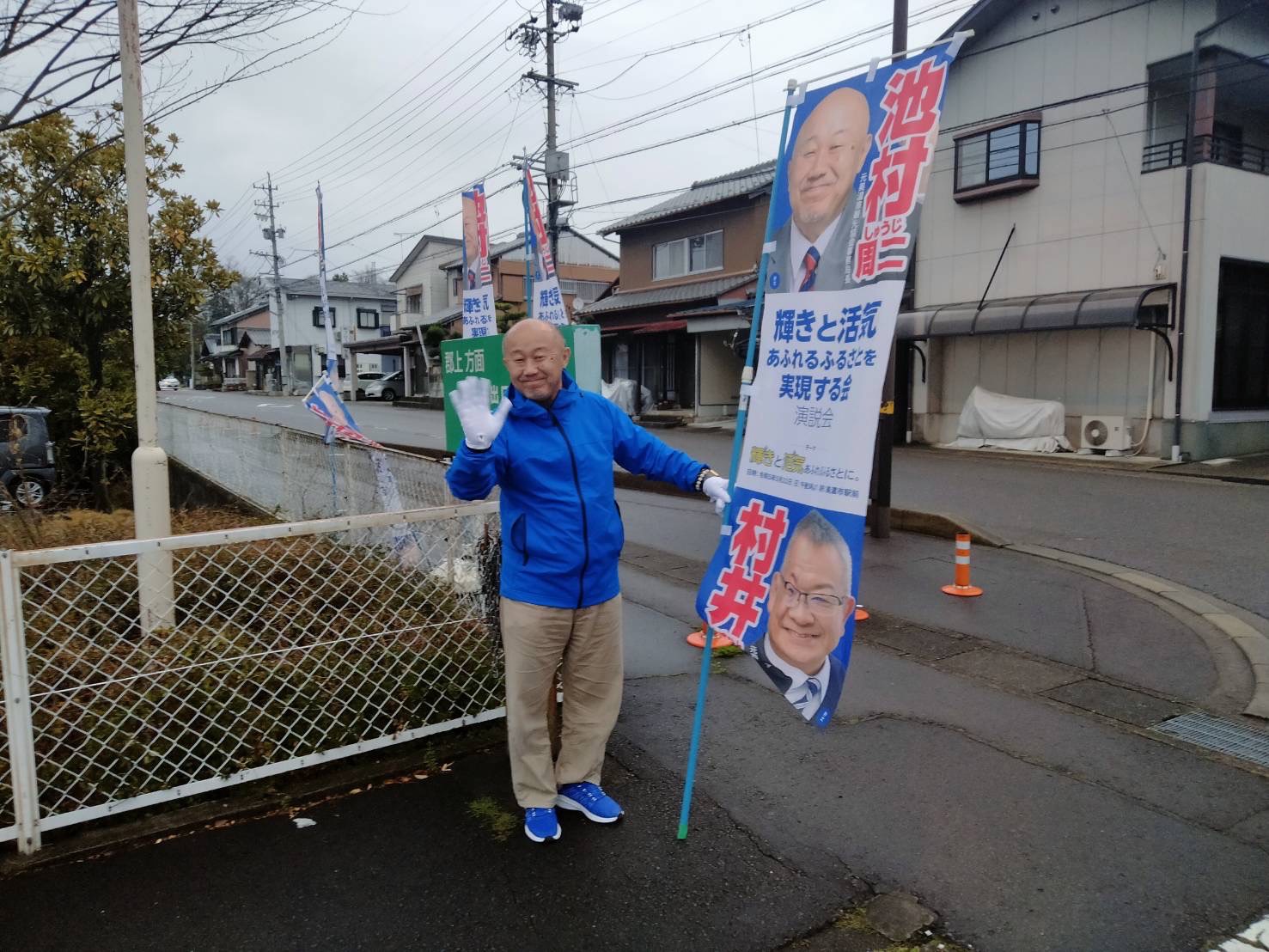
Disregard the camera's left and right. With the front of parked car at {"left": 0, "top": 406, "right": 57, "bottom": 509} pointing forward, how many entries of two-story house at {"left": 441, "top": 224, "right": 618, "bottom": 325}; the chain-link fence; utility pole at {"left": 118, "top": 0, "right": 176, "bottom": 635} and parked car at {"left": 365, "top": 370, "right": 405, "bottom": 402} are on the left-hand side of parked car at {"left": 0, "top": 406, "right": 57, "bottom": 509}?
2

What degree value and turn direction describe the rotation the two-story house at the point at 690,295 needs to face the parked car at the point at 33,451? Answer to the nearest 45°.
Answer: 0° — it already faces it

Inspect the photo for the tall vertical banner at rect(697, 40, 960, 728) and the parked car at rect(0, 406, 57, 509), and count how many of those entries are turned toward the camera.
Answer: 1

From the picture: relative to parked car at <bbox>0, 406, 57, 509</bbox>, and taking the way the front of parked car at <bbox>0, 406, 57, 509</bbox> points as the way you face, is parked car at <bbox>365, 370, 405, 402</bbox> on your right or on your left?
on your right

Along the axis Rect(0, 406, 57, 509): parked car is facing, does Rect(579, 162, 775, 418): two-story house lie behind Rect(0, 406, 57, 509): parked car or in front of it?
behind

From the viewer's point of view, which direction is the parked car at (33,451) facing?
to the viewer's left

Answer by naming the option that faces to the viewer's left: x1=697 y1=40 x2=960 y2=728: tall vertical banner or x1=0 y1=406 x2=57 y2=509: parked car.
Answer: the parked car

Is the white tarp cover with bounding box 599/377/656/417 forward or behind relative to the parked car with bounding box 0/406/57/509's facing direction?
behind

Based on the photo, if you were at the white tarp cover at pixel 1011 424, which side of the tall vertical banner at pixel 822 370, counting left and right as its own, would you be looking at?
back

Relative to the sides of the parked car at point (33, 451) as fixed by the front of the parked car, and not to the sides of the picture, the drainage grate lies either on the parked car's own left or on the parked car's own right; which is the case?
on the parked car's own left

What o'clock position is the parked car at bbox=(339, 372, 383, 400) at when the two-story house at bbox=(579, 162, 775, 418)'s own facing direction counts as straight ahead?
The parked car is roughly at 3 o'clock from the two-story house.

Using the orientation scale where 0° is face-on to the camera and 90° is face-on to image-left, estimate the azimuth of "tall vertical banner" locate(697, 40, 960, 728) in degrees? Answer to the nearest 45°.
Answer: approximately 0°

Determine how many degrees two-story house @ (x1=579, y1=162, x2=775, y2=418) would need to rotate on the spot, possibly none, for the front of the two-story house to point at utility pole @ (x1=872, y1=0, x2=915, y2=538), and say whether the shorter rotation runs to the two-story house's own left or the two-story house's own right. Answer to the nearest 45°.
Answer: approximately 45° to the two-story house's own left
